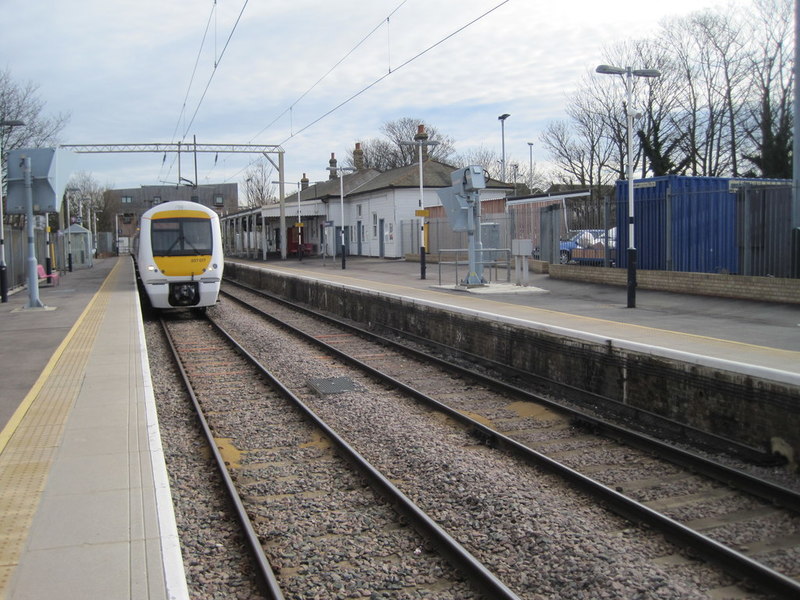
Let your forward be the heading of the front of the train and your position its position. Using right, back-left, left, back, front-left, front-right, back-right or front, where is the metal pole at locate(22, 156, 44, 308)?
right

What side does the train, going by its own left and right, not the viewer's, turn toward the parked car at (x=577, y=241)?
left

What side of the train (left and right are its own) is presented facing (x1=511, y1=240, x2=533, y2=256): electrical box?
left

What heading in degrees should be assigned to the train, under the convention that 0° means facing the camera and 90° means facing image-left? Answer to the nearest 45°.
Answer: approximately 0°

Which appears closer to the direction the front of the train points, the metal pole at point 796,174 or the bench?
the metal pole

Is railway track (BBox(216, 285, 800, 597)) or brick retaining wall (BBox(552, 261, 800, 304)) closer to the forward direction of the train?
the railway track

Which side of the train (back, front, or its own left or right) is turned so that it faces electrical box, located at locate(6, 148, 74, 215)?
right

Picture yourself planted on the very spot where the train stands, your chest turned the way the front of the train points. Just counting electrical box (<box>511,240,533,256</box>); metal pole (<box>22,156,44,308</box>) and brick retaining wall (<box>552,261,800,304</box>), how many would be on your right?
1

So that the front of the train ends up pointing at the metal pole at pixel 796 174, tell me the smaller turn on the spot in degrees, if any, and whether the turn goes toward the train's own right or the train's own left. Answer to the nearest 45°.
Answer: approximately 45° to the train's own left

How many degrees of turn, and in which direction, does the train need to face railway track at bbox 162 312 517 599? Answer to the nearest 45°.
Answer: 0° — it already faces it
